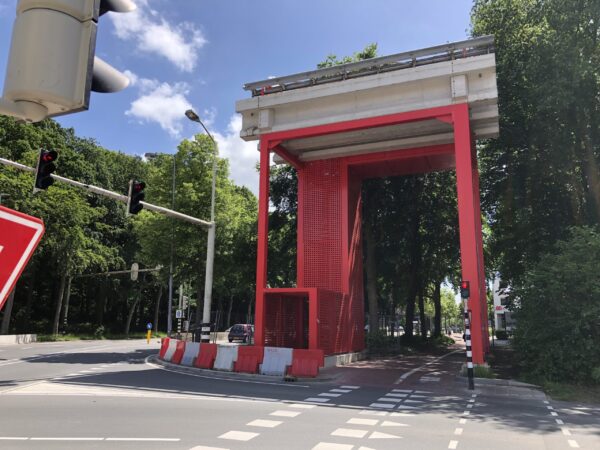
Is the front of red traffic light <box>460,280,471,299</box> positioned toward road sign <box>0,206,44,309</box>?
yes

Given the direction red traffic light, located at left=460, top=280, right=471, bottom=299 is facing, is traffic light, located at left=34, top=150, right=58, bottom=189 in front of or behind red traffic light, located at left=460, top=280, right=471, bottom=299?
in front

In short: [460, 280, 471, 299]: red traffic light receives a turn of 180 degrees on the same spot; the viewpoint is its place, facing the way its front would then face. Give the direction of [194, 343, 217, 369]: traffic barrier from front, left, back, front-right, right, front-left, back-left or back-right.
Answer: left

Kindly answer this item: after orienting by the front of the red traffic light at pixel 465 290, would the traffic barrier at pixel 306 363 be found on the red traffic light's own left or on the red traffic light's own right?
on the red traffic light's own right

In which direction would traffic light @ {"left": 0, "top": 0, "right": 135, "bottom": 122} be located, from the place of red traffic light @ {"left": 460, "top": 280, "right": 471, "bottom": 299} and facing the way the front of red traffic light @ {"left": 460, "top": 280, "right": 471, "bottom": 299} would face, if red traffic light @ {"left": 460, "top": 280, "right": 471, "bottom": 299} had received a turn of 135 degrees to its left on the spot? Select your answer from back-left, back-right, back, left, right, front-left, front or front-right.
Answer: back-right

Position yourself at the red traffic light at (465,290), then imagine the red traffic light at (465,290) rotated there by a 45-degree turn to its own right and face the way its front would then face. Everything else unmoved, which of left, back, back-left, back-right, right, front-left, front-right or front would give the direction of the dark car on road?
right

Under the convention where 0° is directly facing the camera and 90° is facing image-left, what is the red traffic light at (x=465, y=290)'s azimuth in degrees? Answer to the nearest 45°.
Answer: approximately 0°

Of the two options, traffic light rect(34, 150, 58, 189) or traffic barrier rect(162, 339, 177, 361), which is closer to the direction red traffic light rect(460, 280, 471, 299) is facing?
the traffic light

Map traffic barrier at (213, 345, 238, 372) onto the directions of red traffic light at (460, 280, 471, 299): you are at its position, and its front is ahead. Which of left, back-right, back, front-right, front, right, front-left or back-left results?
right

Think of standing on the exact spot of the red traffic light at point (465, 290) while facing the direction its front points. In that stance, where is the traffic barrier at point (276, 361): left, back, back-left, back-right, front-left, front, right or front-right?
right

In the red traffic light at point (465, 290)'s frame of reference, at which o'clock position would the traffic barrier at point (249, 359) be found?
The traffic barrier is roughly at 3 o'clock from the red traffic light.

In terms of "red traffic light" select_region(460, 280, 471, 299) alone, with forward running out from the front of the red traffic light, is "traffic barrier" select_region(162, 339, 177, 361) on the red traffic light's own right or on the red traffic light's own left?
on the red traffic light's own right

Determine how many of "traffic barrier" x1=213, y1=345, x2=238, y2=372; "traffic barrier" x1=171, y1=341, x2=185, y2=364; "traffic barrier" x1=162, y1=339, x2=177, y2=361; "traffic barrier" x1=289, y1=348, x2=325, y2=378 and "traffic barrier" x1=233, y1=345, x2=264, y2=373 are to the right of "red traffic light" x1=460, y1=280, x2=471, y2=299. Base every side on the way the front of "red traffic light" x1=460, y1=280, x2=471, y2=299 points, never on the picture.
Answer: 5

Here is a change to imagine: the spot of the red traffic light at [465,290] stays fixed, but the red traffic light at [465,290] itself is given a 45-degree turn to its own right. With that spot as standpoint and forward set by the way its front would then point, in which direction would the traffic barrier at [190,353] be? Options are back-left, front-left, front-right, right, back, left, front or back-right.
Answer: front-right

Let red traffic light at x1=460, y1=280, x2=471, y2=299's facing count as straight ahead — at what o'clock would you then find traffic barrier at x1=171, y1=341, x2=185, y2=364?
The traffic barrier is roughly at 3 o'clock from the red traffic light.
